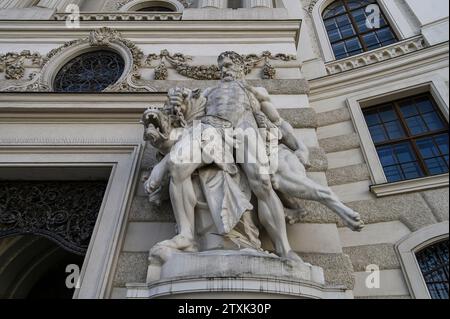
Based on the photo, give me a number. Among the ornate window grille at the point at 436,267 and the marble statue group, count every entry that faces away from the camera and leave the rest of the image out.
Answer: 0

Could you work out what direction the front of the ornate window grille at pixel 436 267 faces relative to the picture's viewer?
facing the viewer and to the left of the viewer

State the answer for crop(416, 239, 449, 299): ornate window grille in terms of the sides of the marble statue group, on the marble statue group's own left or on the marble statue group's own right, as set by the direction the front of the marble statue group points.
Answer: on the marble statue group's own left

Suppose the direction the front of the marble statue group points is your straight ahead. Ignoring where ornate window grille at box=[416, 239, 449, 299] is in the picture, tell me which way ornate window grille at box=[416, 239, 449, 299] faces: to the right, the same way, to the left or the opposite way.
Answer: the same way

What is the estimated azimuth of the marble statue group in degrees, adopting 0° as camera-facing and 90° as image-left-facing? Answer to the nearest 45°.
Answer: approximately 0°

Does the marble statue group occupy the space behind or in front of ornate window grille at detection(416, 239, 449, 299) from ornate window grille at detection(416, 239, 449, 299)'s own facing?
in front
